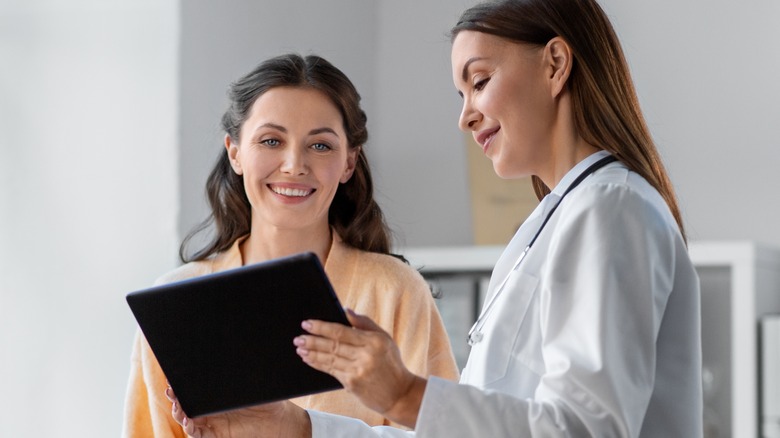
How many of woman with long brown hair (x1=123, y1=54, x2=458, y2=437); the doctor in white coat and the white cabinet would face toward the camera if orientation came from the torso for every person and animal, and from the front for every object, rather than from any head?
2

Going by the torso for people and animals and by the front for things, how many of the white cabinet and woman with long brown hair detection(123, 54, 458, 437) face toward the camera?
2

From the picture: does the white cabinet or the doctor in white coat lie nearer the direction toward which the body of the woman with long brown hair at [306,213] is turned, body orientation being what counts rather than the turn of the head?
the doctor in white coat

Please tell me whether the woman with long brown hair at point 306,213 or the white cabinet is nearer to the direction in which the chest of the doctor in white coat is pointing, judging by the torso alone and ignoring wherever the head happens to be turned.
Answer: the woman with long brown hair

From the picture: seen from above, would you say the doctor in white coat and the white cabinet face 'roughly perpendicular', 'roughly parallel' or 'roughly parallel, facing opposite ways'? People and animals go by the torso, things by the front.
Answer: roughly perpendicular

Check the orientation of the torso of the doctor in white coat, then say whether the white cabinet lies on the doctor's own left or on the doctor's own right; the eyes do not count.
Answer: on the doctor's own right

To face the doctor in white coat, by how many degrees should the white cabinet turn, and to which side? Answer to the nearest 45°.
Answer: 0° — it already faces them

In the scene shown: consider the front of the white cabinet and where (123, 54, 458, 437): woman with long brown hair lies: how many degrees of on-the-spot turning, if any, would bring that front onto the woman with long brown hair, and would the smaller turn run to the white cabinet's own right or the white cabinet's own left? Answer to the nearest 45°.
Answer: approximately 45° to the white cabinet's own right

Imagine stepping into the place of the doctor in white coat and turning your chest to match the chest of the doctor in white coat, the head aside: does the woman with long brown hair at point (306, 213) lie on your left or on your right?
on your right

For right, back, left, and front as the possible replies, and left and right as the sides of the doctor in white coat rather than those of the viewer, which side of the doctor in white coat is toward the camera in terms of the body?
left

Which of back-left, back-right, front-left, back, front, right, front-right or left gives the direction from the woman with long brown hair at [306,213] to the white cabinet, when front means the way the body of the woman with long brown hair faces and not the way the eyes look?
back-left

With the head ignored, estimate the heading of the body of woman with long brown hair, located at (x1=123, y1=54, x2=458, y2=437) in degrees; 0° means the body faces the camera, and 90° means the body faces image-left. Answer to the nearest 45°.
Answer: approximately 0°
